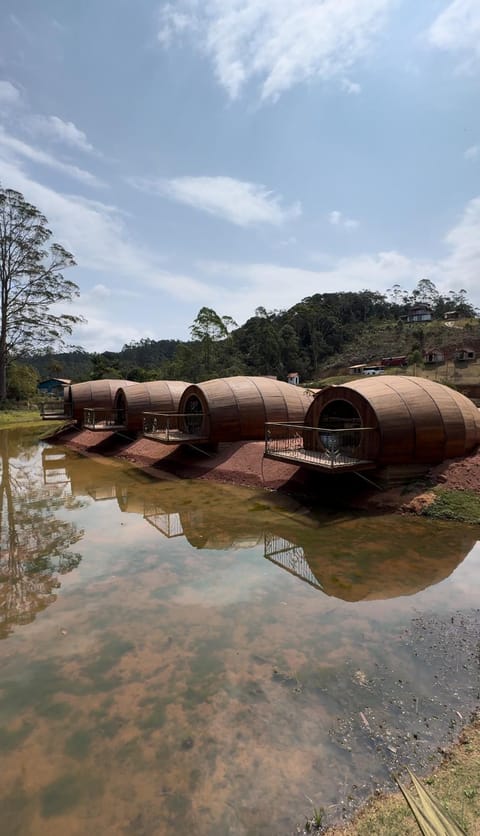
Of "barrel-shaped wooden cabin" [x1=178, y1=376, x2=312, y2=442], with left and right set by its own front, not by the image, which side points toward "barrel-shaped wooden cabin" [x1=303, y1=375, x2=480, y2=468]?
left

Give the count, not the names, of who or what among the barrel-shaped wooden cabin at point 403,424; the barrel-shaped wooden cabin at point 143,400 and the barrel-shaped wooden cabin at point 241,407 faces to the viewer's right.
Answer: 0

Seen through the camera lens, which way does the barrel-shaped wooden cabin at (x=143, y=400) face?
facing the viewer and to the left of the viewer

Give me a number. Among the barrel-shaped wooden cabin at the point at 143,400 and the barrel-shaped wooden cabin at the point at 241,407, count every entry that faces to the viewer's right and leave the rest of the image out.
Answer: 0

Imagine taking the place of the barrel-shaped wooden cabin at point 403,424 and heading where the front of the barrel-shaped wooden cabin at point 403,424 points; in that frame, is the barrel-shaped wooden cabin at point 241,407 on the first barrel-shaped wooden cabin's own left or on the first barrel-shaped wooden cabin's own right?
on the first barrel-shaped wooden cabin's own right

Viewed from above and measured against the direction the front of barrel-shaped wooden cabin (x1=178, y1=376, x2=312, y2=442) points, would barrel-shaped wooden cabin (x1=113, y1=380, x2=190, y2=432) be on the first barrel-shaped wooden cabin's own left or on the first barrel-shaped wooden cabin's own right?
on the first barrel-shaped wooden cabin's own right

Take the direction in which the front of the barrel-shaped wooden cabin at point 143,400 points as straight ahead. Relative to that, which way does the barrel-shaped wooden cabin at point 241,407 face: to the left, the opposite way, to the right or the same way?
the same way

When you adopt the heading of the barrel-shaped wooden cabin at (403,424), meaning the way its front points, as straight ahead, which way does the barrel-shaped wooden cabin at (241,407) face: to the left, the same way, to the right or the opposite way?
the same way

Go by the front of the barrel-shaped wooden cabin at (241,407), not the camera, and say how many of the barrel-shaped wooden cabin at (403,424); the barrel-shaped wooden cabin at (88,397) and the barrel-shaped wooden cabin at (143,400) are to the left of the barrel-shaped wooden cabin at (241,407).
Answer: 1
